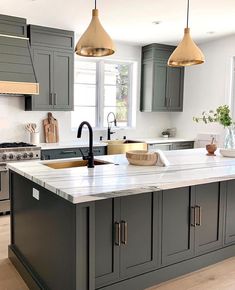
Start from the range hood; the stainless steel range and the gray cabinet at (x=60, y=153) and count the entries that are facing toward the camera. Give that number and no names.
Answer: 3

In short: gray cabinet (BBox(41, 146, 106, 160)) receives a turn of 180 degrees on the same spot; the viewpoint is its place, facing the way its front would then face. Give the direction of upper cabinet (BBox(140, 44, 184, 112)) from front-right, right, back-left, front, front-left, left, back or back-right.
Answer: front-right

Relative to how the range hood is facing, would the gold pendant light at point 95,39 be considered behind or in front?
in front

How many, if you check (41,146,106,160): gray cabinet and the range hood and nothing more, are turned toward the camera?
2

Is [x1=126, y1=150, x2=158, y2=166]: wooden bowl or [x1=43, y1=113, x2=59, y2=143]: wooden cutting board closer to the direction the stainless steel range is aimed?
the wooden bowl

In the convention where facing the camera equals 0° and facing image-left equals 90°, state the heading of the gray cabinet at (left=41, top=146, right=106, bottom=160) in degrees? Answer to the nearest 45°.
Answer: approximately 0°

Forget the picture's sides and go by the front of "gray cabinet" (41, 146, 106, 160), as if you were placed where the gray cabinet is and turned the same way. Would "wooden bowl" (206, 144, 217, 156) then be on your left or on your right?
on your left

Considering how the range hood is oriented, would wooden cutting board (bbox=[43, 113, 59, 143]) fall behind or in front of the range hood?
behind

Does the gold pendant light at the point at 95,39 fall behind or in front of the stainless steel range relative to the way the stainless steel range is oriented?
in front

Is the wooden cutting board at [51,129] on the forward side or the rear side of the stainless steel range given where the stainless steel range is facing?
on the rear side
